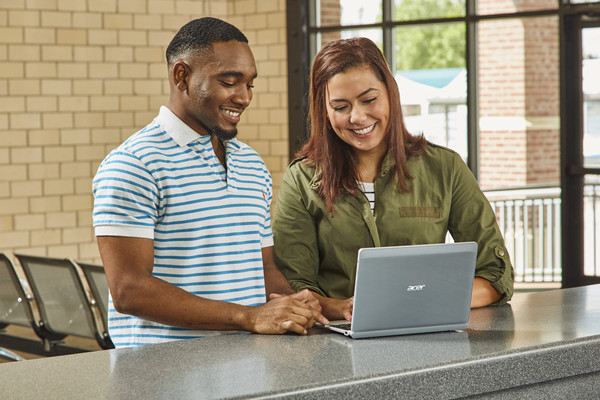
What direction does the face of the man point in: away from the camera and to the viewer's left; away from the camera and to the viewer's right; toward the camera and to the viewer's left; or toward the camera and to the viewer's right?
toward the camera and to the viewer's right

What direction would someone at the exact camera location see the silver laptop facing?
facing away from the viewer and to the left of the viewer

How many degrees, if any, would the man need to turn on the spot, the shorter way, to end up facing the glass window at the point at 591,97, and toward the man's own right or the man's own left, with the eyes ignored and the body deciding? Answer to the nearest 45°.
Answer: approximately 90° to the man's own left

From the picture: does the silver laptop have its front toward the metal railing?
no

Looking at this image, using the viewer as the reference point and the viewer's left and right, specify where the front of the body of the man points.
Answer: facing the viewer and to the right of the viewer

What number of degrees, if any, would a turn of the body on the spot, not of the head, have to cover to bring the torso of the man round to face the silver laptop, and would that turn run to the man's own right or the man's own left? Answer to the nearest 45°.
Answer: approximately 45° to the man's own left

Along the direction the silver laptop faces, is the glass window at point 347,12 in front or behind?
in front

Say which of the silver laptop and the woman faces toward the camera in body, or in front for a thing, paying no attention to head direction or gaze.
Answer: the woman

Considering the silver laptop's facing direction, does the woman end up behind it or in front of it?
in front

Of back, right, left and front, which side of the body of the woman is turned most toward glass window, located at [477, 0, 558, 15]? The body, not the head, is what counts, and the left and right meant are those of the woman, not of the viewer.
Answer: back

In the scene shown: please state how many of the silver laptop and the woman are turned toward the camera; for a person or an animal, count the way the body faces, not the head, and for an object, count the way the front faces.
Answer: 1

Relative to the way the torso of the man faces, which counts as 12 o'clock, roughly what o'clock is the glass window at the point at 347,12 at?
The glass window is roughly at 8 o'clock from the man.

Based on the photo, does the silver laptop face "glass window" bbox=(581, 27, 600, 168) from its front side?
no

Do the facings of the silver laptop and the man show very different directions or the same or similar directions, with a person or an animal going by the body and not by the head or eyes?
very different directions

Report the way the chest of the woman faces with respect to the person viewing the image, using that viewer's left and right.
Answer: facing the viewer

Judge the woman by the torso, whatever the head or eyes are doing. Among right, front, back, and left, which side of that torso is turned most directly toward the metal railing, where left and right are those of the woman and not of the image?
back

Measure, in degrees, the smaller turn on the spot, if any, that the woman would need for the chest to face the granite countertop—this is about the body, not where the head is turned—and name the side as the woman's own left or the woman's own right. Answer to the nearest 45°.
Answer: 0° — they already face it

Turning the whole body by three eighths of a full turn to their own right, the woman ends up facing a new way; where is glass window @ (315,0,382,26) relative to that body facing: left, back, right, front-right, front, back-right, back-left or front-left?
front-right

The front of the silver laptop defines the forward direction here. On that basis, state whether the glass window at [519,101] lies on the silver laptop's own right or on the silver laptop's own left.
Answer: on the silver laptop's own right
